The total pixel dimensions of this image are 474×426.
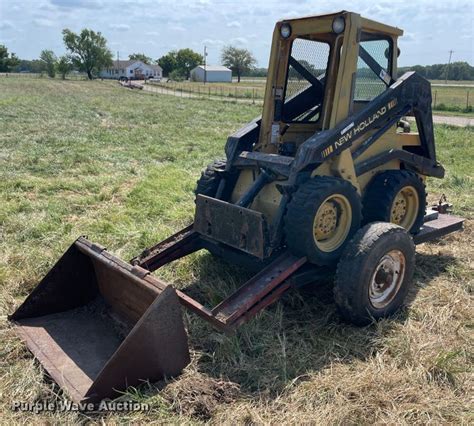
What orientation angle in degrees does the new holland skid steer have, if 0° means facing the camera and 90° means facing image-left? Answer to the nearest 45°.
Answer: approximately 45°
